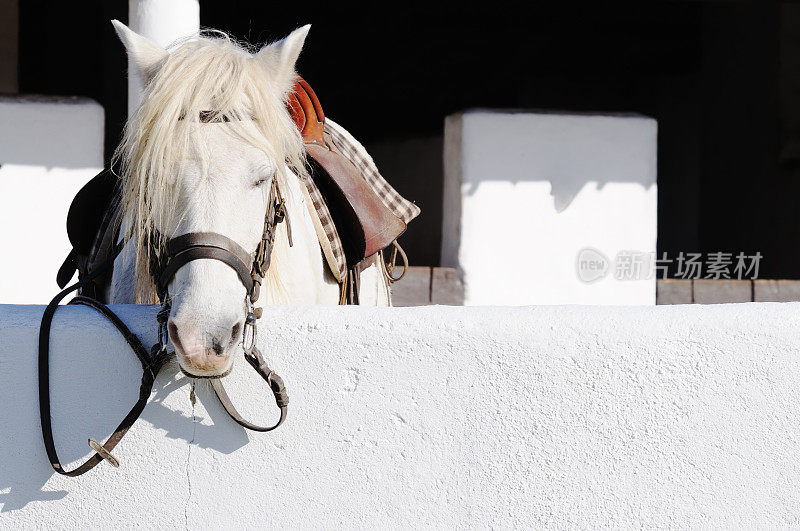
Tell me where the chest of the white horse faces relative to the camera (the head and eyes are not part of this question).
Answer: toward the camera

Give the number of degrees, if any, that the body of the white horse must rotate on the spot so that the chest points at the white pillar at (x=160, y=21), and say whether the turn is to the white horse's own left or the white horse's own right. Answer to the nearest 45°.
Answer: approximately 180°

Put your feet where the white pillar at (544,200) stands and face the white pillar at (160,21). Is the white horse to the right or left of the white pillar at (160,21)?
left

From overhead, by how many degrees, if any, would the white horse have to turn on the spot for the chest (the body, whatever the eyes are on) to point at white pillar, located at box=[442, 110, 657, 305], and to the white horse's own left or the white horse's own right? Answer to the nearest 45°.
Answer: approximately 135° to the white horse's own left
